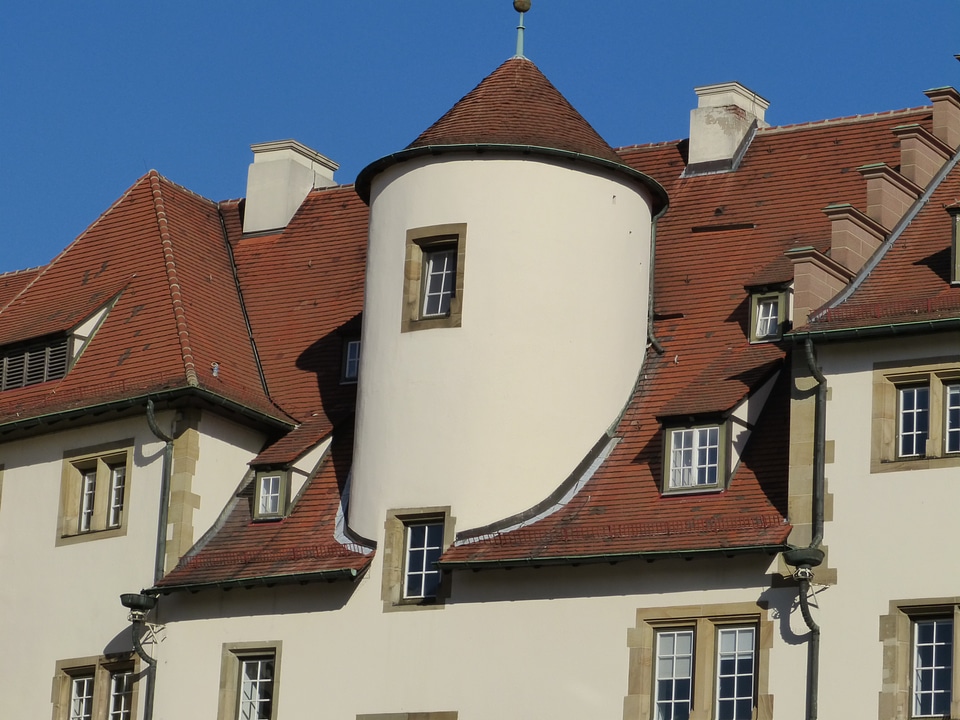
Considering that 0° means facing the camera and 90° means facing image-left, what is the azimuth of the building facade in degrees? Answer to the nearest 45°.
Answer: approximately 0°
